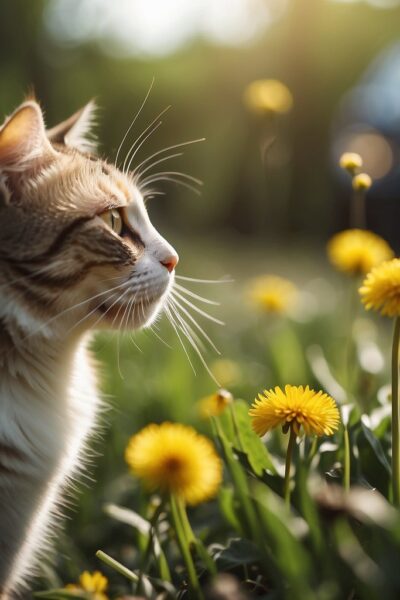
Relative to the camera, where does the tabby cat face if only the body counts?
to the viewer's right

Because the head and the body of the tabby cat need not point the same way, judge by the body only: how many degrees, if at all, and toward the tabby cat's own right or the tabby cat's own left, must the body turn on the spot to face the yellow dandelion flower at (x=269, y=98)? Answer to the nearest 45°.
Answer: approximately 45° to the tabby cat's own left

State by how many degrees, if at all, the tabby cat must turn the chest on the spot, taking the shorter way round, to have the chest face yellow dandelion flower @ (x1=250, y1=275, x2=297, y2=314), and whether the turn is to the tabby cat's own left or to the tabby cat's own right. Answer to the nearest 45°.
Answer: approximately 45° to the tabby cat's own left
